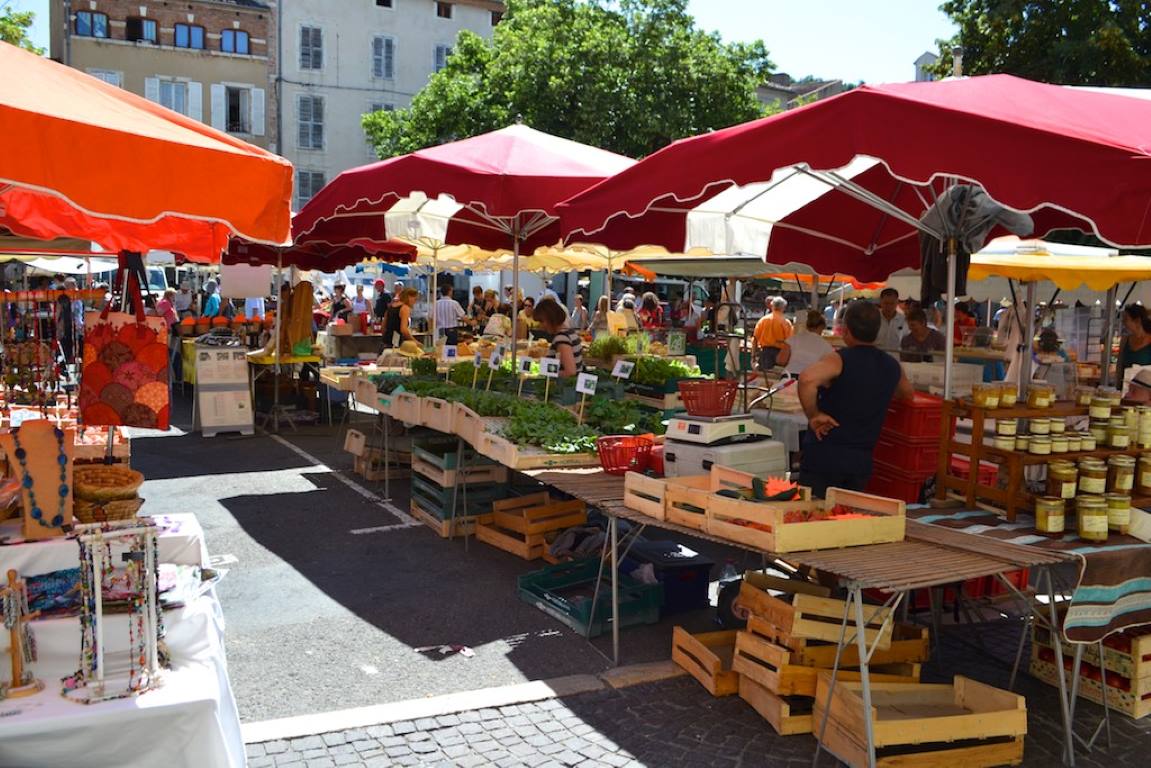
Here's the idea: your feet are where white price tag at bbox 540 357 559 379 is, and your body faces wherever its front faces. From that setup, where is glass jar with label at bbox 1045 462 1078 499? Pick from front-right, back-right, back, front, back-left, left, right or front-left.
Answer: front-left

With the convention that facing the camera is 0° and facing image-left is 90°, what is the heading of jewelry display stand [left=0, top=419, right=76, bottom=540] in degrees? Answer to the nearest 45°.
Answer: approximately 315°

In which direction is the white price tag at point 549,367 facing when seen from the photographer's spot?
facing the viewer

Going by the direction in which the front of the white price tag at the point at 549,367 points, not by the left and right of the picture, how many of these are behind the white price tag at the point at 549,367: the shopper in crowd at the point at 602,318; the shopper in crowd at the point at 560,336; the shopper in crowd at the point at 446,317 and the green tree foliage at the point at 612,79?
4

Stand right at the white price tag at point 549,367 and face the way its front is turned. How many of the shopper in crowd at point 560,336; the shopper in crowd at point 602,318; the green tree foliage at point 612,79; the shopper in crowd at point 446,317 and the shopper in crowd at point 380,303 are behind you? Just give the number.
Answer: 5

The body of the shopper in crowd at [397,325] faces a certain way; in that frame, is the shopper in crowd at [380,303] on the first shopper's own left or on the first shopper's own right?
on the first shopper's own left

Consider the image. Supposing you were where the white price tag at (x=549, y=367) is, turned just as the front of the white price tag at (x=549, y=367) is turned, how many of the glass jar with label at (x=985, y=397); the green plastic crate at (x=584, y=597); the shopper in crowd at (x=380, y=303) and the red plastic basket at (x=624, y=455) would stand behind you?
1

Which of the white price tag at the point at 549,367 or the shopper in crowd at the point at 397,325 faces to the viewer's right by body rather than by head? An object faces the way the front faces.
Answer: the shopper in crowd

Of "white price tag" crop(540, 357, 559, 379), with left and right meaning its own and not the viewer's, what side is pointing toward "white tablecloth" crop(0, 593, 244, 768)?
front
